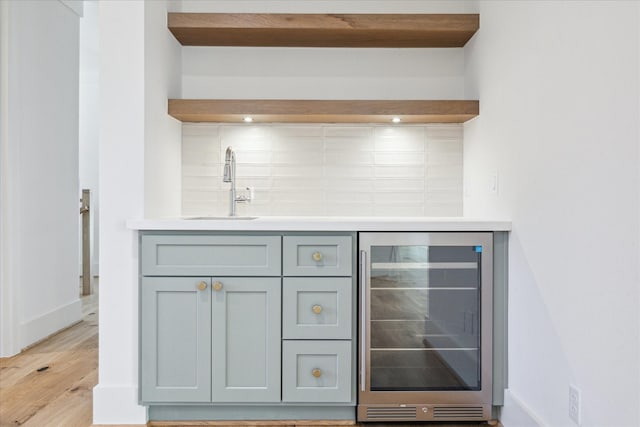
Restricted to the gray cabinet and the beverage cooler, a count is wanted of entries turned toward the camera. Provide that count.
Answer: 2

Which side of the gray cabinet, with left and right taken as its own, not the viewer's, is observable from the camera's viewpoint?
front

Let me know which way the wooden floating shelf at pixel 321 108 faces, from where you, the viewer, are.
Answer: facing the viewer

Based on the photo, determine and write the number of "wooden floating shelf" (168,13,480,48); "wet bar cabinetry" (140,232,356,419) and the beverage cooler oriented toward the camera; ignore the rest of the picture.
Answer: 3

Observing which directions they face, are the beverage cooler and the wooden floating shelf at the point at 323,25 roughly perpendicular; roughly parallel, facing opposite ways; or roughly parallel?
roughly parallel

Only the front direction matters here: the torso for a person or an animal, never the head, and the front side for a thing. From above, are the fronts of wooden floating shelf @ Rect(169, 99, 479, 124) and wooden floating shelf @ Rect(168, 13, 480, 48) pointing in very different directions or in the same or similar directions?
same or similar directions

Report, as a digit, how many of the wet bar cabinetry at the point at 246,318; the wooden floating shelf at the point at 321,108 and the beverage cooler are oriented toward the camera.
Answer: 3

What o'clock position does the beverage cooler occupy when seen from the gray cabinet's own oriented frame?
The beverage cooler is roughly at 9 o'clock from the gray cabinet.

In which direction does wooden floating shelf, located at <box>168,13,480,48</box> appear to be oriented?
toward the camera
